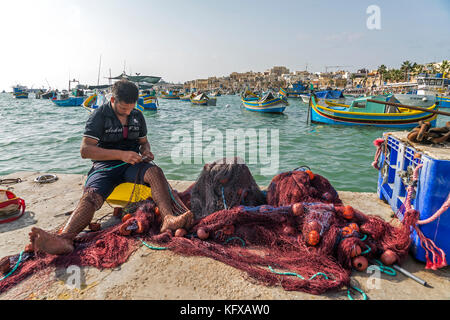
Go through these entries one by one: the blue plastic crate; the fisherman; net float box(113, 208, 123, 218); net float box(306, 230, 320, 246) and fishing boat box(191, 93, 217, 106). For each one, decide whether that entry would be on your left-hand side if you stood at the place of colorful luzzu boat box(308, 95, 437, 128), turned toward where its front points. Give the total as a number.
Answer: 4

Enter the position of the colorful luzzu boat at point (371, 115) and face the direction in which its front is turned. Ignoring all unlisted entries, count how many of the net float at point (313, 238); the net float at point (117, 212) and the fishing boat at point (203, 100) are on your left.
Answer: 2

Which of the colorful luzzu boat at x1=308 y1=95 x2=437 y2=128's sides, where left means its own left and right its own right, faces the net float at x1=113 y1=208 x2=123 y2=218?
left

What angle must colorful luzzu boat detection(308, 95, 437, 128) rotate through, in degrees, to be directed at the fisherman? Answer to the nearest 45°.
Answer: approximately 90° to its left

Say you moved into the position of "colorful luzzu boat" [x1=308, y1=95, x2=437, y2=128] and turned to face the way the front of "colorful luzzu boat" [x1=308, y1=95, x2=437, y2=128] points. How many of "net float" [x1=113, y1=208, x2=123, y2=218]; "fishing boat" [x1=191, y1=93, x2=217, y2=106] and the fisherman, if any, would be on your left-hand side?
2

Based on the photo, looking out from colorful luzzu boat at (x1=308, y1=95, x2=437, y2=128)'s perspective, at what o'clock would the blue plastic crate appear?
The blue plastic crate is roughly at 9 o'clock from the colorful luzzu boat.

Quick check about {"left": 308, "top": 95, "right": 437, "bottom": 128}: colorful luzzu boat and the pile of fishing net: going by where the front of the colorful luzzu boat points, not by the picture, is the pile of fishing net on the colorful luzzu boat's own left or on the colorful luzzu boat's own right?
on the colorful luzzu boat's own left

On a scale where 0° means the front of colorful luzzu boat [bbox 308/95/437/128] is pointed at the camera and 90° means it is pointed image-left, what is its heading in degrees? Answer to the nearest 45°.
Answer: approximately 90°
